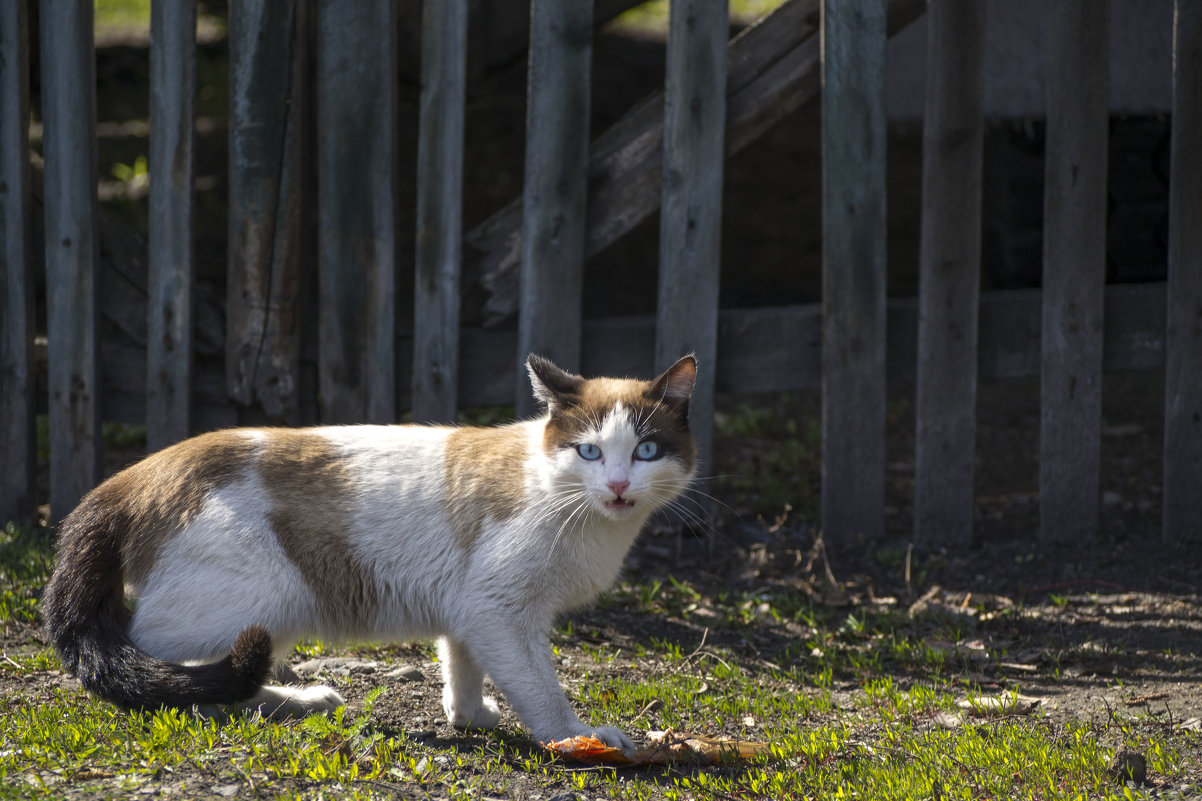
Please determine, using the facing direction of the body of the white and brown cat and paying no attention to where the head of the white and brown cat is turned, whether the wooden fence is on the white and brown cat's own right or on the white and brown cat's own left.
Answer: on the white and brown cat's own left

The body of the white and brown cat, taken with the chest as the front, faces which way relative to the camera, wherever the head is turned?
to the viewer's right
